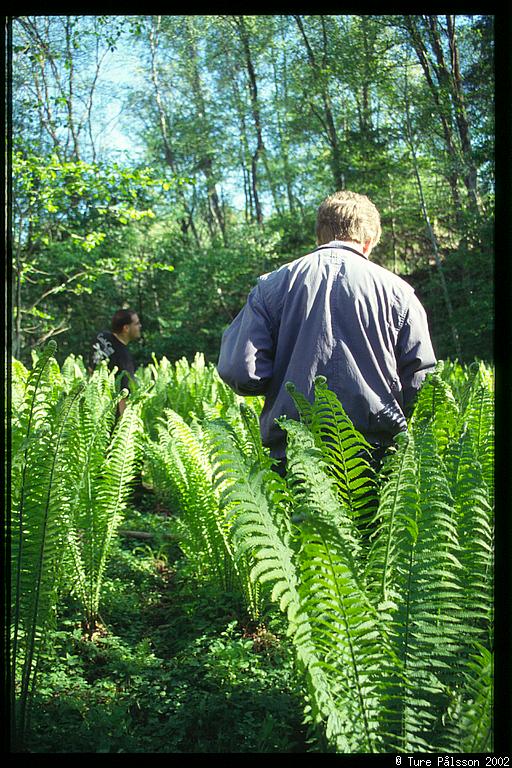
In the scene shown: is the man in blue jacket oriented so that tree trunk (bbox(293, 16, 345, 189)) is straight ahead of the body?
yes

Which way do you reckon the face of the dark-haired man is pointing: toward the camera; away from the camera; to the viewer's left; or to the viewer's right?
to the viewer's right

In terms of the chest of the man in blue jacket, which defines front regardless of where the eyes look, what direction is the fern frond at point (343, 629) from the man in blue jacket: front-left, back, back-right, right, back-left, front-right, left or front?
back

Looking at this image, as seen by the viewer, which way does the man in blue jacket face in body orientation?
away from the camera

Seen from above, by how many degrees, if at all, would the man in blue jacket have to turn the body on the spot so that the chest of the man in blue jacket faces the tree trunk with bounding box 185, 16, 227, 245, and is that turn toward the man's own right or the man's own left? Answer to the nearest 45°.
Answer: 0° — they already face it
